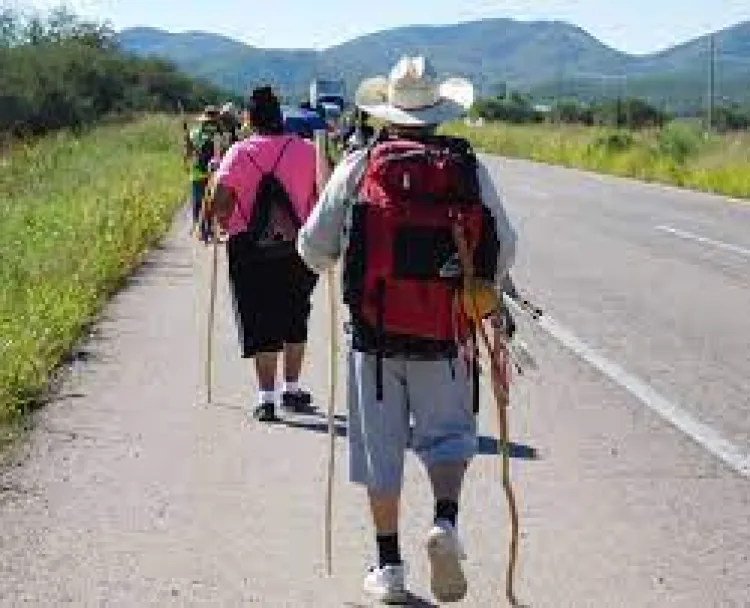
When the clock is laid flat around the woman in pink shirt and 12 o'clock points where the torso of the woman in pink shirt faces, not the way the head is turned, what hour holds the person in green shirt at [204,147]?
The person in green shirt is roughly at 12 o'clock from the woman in pink shirt.

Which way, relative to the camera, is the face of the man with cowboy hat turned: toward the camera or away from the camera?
away from the camera

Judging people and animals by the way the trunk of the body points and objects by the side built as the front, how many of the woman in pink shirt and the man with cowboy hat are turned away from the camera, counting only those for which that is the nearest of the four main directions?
2

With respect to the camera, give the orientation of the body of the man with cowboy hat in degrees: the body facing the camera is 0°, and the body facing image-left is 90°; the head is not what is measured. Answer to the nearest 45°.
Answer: approximately 180°

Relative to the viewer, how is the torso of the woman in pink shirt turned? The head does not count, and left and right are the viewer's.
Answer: facing away from the viewer

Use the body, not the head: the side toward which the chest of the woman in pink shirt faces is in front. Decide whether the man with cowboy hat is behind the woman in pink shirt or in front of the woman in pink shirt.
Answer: behind

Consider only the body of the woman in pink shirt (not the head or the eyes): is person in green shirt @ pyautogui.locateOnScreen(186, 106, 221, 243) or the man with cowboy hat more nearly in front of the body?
the person in green shirt

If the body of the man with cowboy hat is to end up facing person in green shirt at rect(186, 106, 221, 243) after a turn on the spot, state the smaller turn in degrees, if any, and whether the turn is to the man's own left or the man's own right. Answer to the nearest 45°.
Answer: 0° — they already face them
